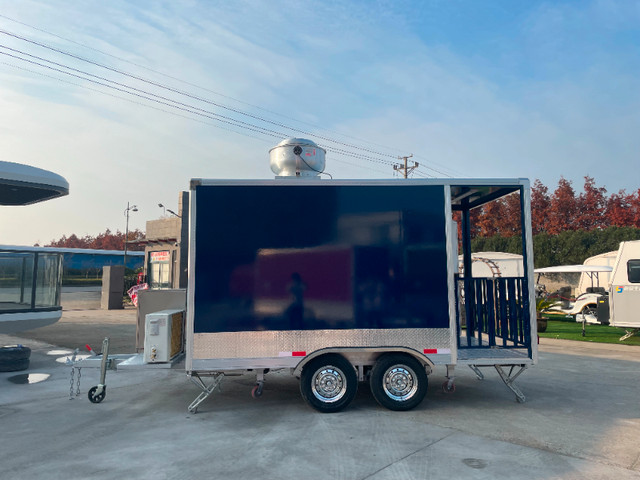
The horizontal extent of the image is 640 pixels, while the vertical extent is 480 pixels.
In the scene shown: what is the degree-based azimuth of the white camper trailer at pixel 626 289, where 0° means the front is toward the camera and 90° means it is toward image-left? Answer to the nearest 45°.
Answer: approximately 90°

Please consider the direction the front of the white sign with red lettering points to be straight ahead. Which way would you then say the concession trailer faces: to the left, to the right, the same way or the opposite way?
to the right

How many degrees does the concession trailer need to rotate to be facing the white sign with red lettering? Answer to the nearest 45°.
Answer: approximately 45° to its right

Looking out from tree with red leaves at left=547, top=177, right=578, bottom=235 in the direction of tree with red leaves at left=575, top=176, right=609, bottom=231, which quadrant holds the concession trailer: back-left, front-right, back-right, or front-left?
back-right

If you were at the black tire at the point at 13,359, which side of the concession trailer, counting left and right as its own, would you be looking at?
front

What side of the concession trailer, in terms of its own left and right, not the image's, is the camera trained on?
left

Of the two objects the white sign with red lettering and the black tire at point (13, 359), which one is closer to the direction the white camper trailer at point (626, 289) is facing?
the white sign with red lettering

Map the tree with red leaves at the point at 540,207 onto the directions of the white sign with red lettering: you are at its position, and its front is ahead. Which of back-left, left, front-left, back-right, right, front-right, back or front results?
left

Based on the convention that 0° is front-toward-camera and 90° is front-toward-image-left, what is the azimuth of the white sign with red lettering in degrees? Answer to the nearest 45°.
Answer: approximately 0°

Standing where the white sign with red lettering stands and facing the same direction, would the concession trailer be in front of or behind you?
in front

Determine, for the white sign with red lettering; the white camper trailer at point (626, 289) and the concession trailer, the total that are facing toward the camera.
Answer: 1

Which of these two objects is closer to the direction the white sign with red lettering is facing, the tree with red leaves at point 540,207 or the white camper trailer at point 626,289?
the white camper trailer

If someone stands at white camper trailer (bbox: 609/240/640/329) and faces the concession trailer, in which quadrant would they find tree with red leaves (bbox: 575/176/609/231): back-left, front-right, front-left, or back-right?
back-right
